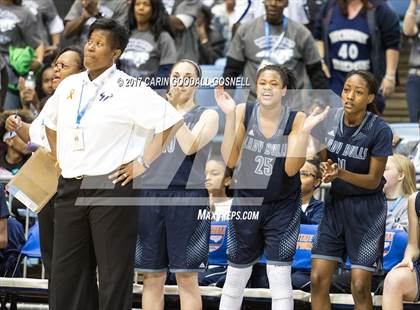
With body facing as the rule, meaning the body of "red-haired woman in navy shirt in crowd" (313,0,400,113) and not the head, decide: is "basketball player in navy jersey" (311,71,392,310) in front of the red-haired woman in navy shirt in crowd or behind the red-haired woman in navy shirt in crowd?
in front

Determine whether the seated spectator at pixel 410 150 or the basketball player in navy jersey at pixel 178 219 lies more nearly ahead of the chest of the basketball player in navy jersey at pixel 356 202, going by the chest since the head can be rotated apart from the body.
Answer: the basketball player in navy jersey

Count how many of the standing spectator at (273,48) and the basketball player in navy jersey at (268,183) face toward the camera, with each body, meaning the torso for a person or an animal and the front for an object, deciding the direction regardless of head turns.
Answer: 2

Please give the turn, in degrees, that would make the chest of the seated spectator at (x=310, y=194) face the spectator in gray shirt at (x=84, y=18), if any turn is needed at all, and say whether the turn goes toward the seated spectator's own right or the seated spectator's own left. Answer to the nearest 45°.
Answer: approximately 90° to the seated spectator's own right

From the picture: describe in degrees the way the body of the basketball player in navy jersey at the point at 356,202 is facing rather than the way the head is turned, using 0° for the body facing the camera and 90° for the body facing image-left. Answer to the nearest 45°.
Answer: approximately 45°

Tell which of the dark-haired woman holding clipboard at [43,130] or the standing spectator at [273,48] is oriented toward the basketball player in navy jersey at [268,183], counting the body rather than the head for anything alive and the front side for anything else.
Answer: the standing spectator
